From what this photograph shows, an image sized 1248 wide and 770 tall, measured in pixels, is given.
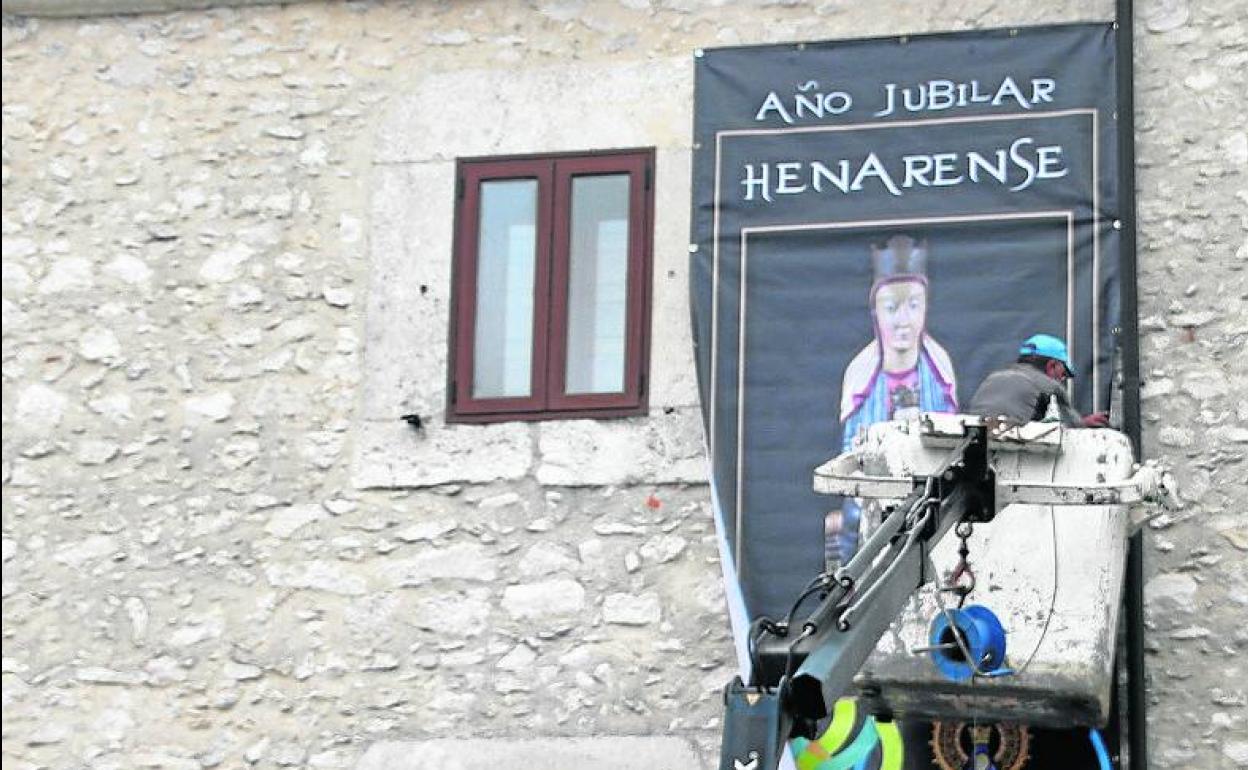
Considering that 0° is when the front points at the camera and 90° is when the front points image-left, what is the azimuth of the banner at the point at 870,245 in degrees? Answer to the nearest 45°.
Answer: approximately 0°

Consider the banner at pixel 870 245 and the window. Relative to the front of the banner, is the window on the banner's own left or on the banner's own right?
on the banner's own right
